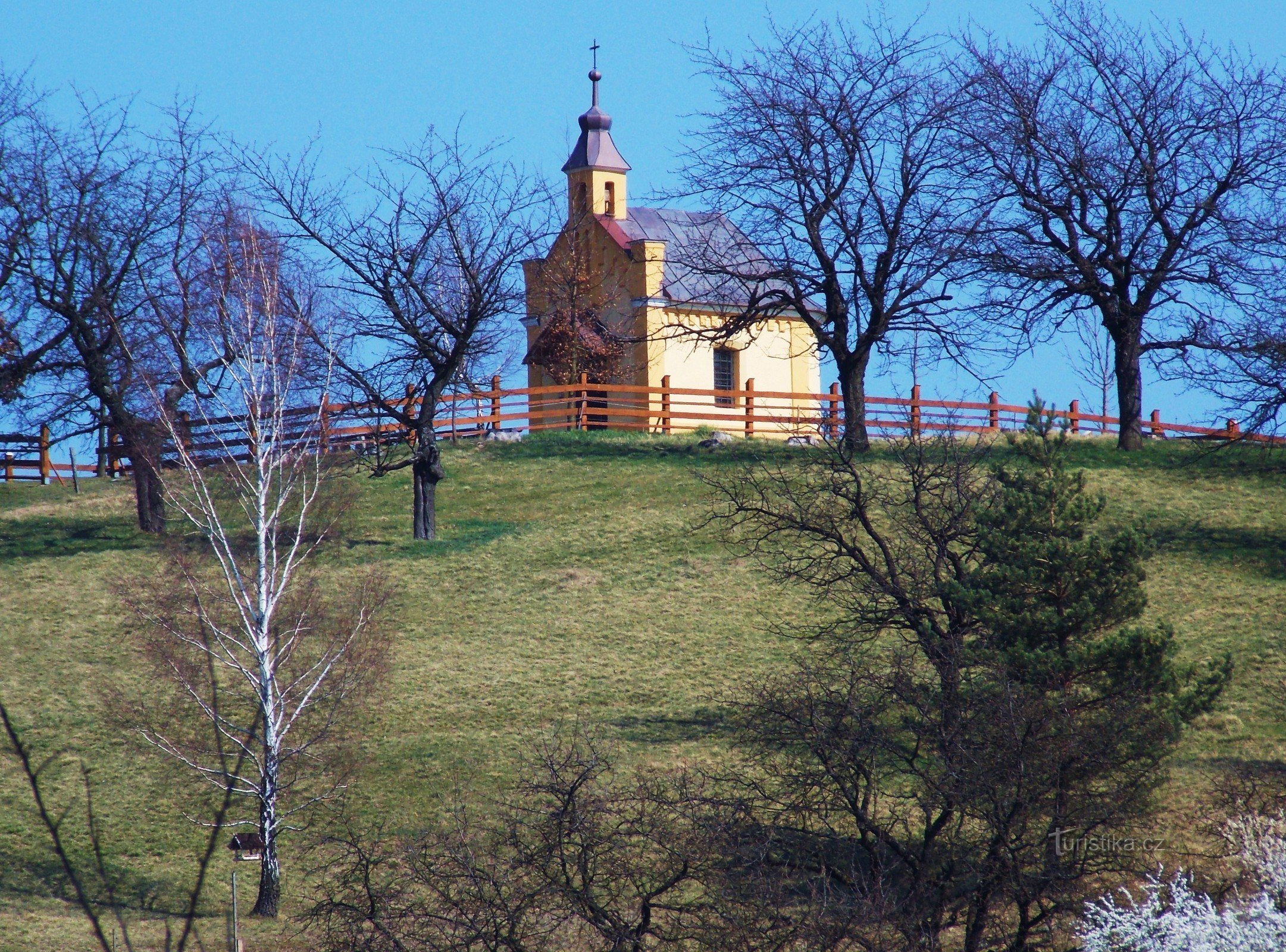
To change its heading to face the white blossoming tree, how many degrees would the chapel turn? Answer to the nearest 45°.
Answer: approximately 45° to its left

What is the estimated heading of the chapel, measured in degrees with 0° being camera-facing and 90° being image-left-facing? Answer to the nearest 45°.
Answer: approximately 45°

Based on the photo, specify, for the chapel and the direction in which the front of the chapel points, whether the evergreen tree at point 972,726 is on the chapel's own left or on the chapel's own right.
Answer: on the chapel's own left

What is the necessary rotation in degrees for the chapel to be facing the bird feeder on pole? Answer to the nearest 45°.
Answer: approximately 45° to its left

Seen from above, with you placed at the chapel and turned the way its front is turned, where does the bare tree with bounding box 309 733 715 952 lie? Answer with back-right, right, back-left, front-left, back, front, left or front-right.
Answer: front-left

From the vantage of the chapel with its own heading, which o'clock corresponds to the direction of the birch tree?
The birch tree is roughly at 11 o'clock from the chapel.

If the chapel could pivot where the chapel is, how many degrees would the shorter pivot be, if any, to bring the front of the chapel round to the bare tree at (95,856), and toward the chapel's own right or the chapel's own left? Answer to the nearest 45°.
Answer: approximately 45° to the chapel's own left
